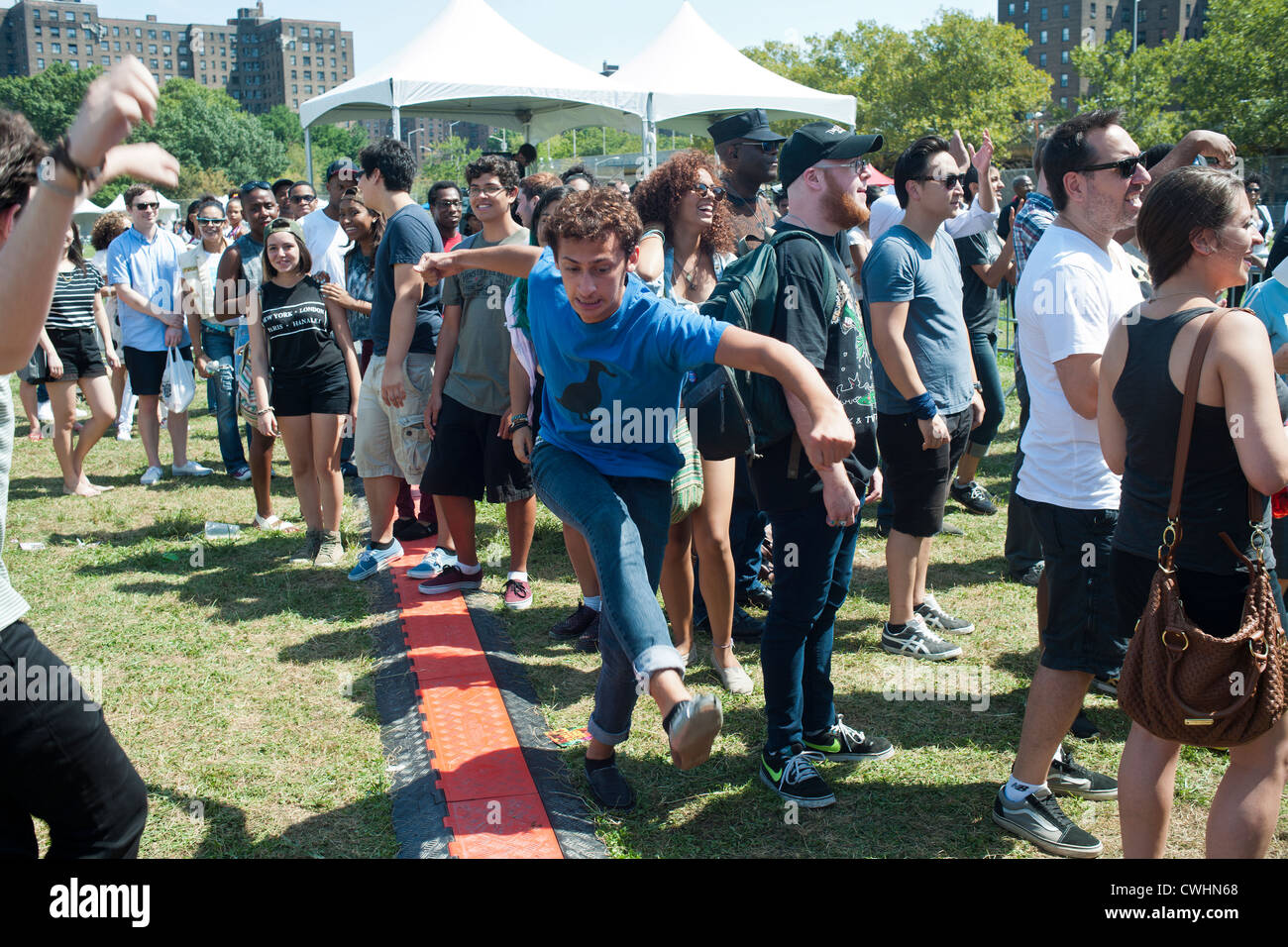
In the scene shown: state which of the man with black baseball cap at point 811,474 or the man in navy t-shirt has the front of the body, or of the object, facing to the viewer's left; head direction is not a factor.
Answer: the man in navy t-shirt

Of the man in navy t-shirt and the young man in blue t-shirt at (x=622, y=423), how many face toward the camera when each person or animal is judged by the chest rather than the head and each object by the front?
1

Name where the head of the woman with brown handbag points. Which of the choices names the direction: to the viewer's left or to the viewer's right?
to the viewer's right

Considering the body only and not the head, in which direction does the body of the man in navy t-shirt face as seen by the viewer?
to the viewer's left

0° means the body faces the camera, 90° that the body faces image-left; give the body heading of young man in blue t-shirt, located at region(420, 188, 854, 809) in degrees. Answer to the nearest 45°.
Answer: approximately 0°

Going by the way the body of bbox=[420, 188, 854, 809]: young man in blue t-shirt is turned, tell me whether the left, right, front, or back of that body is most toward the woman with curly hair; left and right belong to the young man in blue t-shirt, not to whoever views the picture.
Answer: back

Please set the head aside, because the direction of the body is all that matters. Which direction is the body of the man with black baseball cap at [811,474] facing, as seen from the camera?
to the viewer's right

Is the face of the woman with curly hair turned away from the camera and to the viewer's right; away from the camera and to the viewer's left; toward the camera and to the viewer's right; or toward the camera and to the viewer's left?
toward the camera and to the viewer's right
